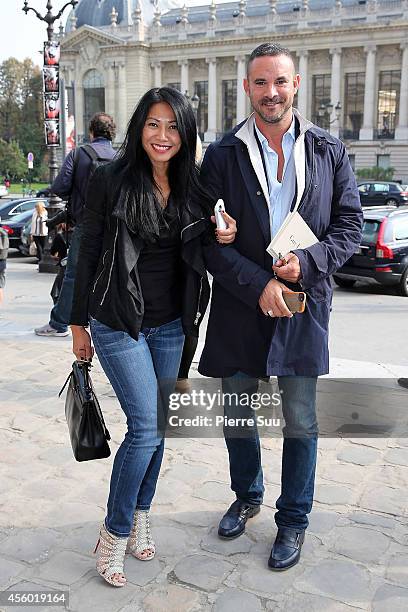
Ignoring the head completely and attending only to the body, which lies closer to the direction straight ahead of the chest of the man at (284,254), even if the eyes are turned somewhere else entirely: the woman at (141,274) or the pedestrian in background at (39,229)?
the woman

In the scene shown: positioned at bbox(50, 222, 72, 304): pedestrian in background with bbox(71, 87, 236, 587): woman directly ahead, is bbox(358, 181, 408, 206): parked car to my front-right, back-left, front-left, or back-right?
back-left

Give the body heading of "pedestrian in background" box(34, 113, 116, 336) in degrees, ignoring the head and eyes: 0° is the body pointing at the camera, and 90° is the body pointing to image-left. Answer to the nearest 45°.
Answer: approximately 135°

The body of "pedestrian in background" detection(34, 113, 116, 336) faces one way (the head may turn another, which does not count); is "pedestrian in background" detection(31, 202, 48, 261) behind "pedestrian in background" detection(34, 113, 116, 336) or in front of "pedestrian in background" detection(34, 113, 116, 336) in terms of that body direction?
in front

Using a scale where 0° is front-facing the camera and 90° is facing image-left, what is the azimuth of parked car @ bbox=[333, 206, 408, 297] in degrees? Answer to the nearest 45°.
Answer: approximately 225°

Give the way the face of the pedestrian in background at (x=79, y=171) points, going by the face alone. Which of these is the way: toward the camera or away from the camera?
away from the camera

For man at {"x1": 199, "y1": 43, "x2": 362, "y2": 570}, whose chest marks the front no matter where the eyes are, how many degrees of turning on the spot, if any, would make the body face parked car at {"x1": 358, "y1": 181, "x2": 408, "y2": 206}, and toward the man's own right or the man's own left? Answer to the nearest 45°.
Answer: approximately 180°

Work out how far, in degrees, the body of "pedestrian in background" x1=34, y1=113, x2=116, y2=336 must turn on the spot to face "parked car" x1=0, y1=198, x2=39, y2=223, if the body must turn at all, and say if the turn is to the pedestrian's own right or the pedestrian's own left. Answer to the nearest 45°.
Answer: approximately 45° to the pedestrian's own right
